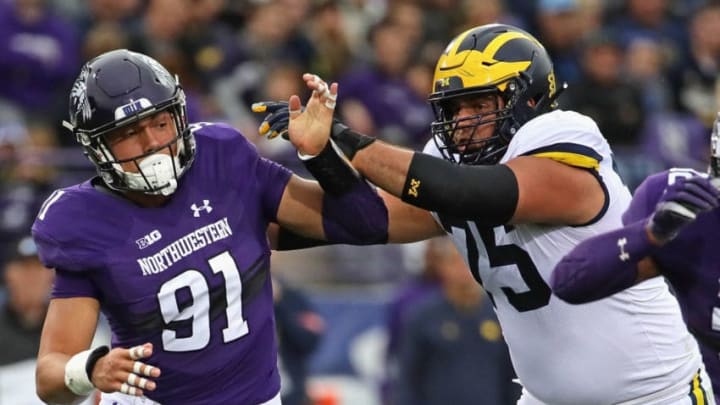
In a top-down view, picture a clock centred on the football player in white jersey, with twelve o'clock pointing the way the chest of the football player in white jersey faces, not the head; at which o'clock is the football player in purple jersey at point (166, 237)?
The football player in purple jersey is roughly at 1 o'clock from the football player in white jersey.

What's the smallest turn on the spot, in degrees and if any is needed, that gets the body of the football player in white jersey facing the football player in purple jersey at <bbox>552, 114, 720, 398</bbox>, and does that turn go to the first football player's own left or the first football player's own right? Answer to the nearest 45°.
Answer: approximately 90° to the first football player's own left

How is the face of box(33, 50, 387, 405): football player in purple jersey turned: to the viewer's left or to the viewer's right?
to the viewer's right

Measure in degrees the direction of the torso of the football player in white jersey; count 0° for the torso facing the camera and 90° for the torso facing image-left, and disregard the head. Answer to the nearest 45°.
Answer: approximately 45°
